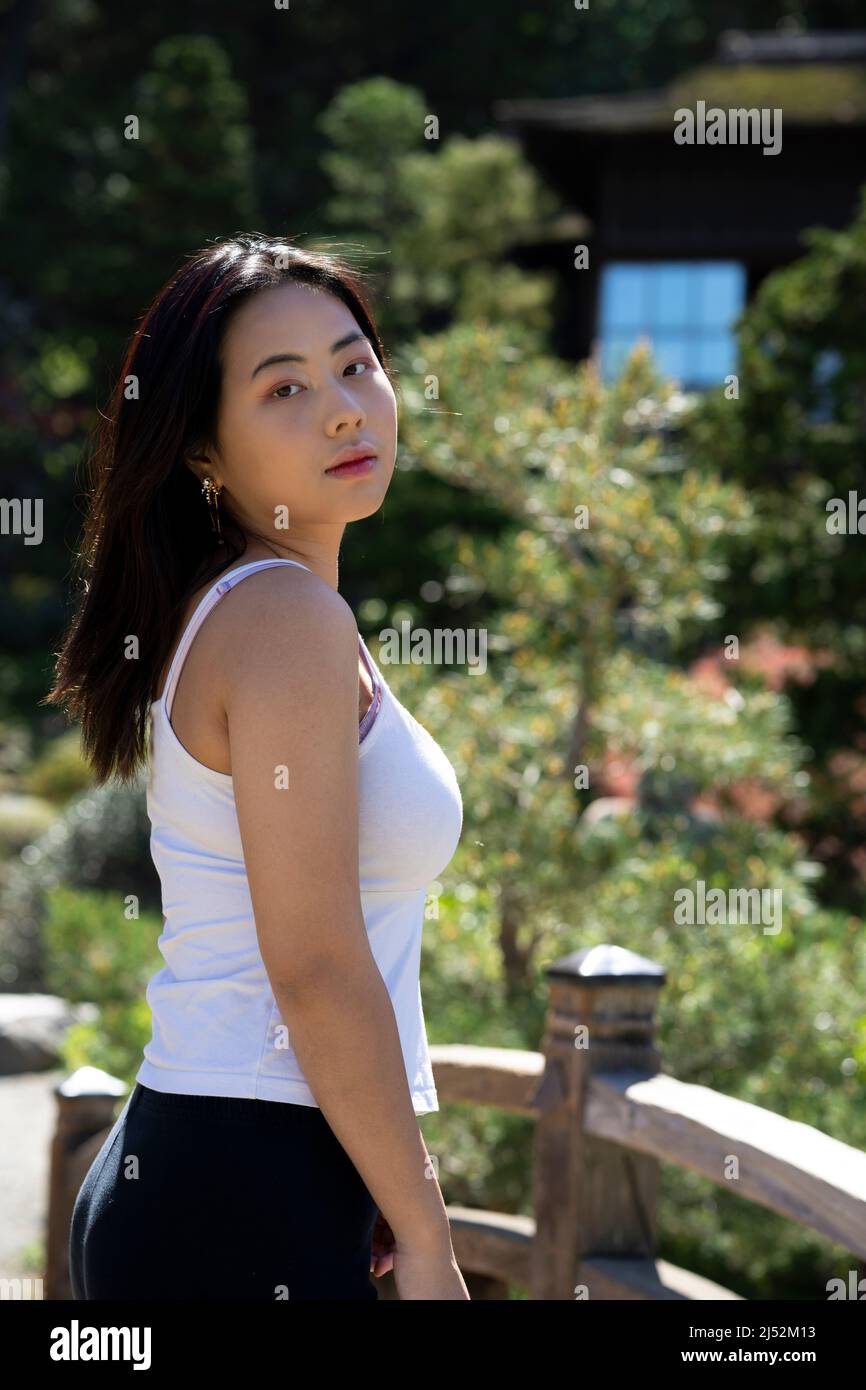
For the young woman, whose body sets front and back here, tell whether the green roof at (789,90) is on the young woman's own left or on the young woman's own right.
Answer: on the young woman's own left

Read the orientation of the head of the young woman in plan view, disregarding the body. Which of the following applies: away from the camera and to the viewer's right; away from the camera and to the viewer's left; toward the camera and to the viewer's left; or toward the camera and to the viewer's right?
toward the camera and to the viewer's right

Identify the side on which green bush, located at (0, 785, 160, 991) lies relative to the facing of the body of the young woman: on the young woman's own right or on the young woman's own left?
on the young woman's own left

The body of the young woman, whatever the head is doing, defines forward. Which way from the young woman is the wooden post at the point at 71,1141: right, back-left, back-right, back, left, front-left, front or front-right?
left

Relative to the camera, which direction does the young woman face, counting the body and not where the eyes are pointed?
to the viewer's right
